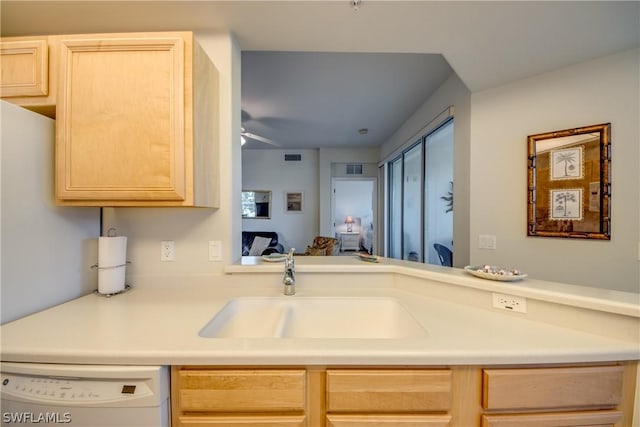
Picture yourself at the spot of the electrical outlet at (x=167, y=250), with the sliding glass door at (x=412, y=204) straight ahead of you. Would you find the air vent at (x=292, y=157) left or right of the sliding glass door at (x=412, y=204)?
left

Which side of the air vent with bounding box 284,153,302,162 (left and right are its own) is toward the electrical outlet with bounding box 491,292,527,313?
front

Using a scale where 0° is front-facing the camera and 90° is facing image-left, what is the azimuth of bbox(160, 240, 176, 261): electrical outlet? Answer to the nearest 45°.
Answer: approximately 0°

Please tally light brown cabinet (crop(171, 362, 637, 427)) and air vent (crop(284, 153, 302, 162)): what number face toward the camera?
2

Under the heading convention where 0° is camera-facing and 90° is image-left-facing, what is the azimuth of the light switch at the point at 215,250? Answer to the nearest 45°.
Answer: approximately 0°

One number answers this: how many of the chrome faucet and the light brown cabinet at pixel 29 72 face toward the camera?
2

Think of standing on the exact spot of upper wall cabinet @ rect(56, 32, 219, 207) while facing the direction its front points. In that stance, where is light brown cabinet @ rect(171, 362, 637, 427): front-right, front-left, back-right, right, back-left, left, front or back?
front-left
